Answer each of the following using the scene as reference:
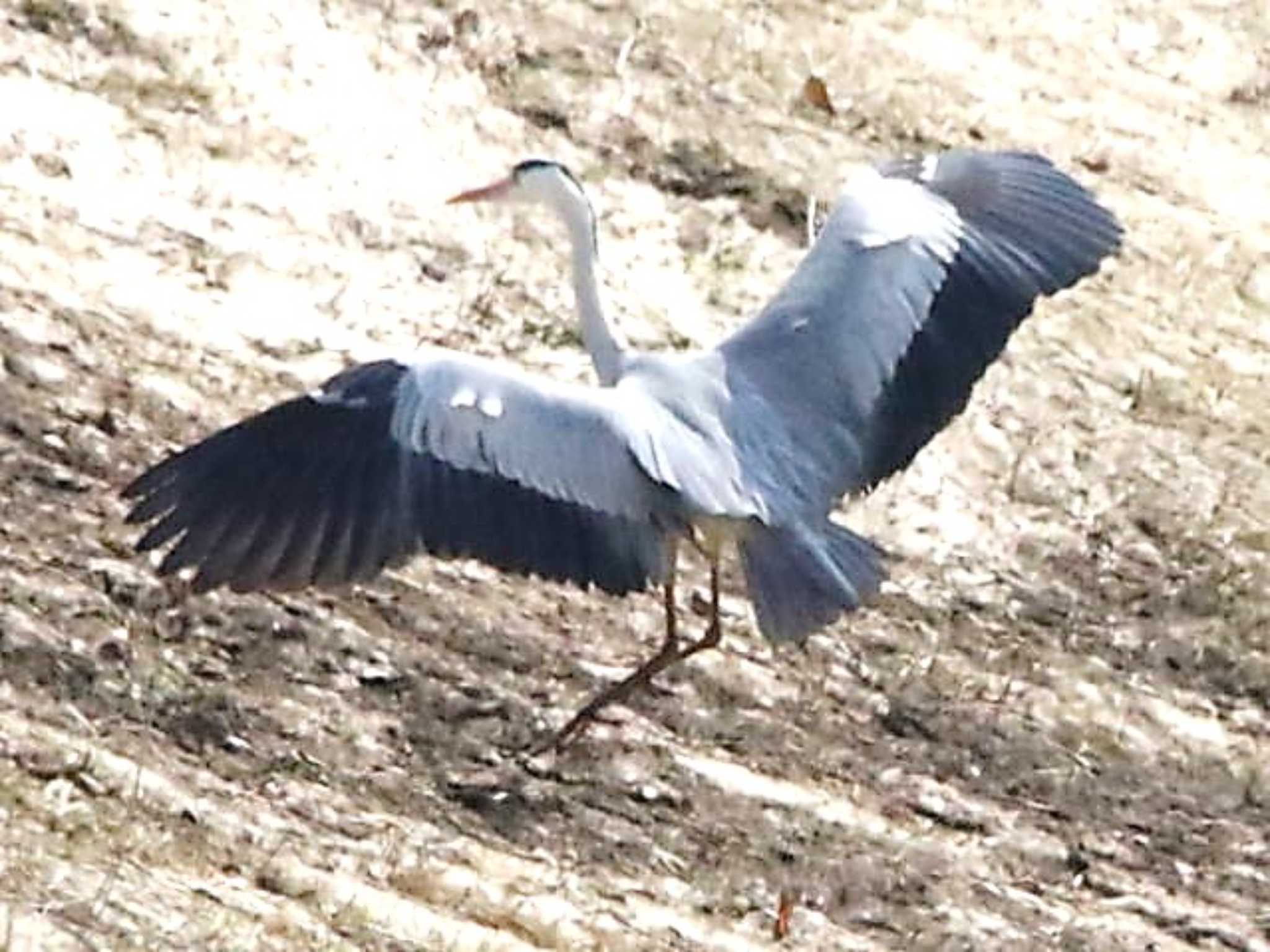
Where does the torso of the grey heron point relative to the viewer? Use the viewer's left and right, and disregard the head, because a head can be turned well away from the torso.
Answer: facing away from the viewer and to the left of the viewer

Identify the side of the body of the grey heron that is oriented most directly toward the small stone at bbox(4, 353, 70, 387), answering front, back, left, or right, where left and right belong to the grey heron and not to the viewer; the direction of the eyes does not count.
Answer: front
